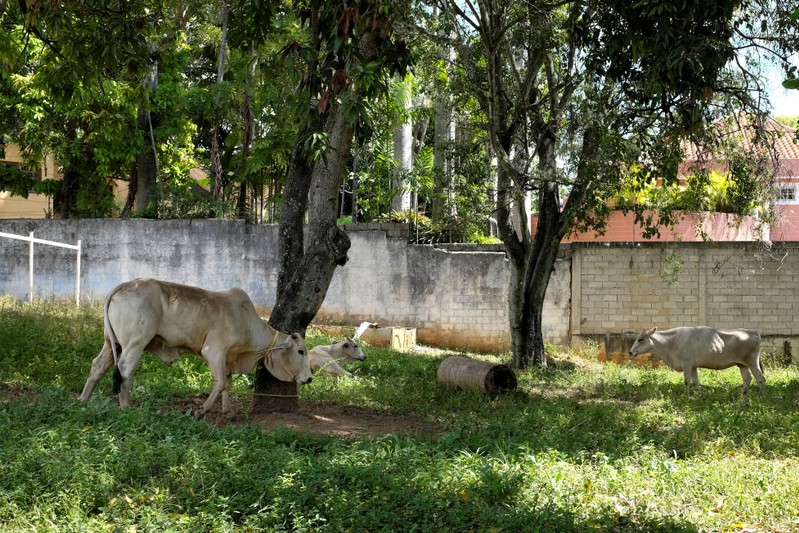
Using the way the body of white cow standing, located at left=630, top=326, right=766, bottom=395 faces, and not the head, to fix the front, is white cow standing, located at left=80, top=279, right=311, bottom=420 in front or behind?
in front

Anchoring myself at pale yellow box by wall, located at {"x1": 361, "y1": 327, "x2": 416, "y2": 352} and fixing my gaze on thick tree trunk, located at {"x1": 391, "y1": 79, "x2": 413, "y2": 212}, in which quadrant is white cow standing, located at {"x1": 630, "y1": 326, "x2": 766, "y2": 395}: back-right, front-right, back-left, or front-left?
back-right

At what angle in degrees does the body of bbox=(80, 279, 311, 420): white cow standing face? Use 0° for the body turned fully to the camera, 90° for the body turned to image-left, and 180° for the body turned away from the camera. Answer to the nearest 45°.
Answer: approximately 270°

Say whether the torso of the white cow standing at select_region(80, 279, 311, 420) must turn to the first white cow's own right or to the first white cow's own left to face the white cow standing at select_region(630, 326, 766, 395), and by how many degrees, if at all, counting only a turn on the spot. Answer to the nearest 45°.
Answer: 0° — it already faces it

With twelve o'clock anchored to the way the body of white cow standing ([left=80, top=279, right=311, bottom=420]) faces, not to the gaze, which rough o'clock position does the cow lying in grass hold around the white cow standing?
The cow lying in grass is roughly at 10 o'clock from the white cow standing.

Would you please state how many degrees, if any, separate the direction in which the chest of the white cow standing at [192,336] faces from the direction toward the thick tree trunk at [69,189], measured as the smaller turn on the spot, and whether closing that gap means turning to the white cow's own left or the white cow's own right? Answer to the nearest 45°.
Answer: approximately 90° to the white cow's own left

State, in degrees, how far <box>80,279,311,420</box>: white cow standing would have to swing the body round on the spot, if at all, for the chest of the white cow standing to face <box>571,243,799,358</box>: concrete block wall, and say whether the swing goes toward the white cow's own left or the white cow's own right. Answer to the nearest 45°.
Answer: approximately 45° to the white cow's own left

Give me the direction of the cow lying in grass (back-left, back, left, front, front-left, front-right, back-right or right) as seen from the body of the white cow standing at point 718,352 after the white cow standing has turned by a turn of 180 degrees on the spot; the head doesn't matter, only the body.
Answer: back

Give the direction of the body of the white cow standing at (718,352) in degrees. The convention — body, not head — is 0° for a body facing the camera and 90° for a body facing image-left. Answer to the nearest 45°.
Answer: approximately 90°

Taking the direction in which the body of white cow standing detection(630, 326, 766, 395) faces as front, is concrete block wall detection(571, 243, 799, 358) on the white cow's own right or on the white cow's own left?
on the white cow's own right

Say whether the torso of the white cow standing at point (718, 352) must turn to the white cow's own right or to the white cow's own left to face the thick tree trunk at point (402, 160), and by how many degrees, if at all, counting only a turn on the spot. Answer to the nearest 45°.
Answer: approximately 45° to the white cow's own right

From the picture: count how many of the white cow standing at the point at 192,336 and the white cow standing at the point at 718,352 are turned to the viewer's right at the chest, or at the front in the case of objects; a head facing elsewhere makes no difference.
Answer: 1

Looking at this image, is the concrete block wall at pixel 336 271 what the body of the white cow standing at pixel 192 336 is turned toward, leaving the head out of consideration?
no

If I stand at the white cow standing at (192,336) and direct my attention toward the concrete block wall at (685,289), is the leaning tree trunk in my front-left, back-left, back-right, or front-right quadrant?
front-right

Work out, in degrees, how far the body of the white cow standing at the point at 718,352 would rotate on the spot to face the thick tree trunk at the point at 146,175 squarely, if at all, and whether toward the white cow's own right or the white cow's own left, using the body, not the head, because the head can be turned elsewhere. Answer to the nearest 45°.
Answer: approximately 45° to the white cow's own right

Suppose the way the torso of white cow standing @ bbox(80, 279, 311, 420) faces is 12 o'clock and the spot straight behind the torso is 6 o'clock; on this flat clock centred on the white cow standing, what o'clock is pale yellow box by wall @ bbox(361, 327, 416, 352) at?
The pale yellow box by wall is roughly at 10 o'clock from the white cow standing.

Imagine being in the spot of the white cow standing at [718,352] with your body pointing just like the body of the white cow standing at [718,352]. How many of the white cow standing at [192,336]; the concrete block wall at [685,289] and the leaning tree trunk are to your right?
1

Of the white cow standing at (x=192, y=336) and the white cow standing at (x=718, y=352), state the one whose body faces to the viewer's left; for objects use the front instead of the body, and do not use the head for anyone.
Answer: the white cow standing at (x=718, y=352)
